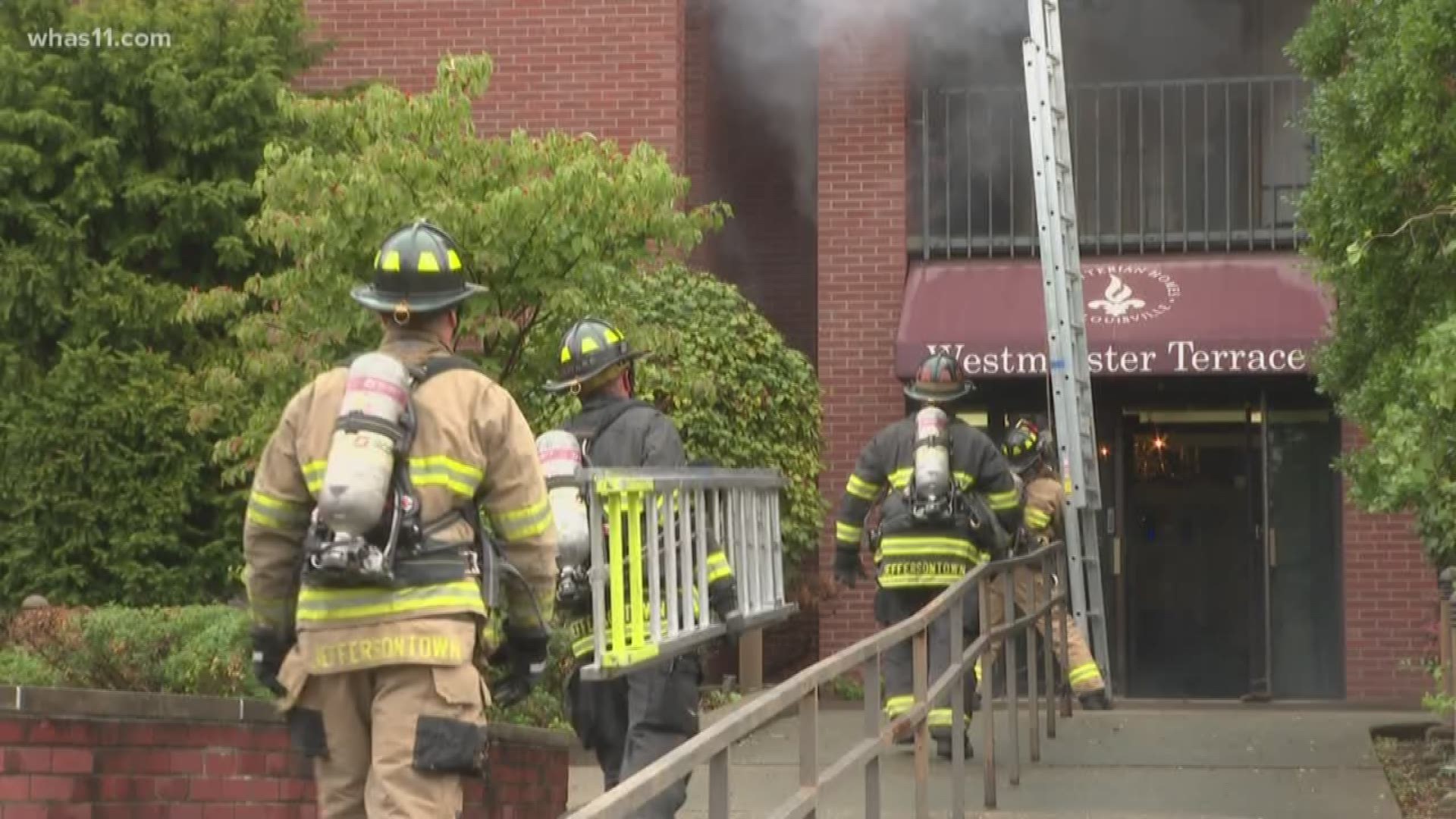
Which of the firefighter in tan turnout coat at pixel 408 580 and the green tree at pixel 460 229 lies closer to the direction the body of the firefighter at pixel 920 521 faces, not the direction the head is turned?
the green tree

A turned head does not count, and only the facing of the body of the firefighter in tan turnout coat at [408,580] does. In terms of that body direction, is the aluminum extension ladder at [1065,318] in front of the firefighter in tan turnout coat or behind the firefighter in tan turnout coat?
in front

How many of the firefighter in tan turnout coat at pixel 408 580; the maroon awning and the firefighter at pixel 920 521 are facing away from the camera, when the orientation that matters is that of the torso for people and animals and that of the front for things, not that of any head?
2

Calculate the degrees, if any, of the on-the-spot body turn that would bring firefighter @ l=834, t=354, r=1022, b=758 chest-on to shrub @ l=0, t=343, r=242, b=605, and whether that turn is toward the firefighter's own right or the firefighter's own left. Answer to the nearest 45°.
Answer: approximately 45° to the firefighter's own left

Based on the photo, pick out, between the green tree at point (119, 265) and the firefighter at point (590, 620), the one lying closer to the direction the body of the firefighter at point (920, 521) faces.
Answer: the green tree

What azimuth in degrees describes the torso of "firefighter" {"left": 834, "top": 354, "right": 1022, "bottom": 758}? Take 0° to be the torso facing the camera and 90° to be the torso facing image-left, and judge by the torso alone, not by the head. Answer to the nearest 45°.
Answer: approximately 180°

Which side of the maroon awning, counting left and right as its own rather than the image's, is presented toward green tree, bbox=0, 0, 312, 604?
right

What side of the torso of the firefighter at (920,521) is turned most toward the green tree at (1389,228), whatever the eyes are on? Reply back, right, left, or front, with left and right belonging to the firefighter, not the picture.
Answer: right

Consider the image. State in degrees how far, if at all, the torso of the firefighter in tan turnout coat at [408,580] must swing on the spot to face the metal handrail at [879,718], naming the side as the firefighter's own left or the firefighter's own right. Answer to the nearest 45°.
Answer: approximately 45° to the firefighter's own right

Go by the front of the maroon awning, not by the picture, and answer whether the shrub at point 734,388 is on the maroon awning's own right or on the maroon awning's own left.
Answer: on the maroon awning's own right

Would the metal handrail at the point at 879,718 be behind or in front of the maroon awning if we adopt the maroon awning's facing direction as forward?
in front

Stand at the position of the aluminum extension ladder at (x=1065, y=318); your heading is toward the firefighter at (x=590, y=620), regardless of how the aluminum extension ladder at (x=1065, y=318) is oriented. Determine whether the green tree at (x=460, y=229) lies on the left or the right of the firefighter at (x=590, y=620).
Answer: right

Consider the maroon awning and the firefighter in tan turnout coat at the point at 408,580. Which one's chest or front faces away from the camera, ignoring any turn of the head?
the firefighter in tan turnout coat

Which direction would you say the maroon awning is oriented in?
toward the camera

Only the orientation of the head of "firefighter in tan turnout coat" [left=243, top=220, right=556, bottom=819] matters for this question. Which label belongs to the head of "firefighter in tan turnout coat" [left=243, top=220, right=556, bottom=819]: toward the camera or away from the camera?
away from the camera

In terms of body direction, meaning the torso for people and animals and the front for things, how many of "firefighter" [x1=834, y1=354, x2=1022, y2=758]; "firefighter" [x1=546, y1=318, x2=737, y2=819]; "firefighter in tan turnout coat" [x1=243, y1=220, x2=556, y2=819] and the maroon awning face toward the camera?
1

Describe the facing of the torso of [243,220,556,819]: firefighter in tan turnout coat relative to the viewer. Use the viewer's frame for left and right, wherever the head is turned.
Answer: facing away from the viewer

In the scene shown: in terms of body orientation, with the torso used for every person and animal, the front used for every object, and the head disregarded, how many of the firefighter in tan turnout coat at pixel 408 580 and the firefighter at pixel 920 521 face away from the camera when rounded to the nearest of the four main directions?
2

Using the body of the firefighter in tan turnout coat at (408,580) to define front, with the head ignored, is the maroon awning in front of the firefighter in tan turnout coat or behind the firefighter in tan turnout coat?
in front
